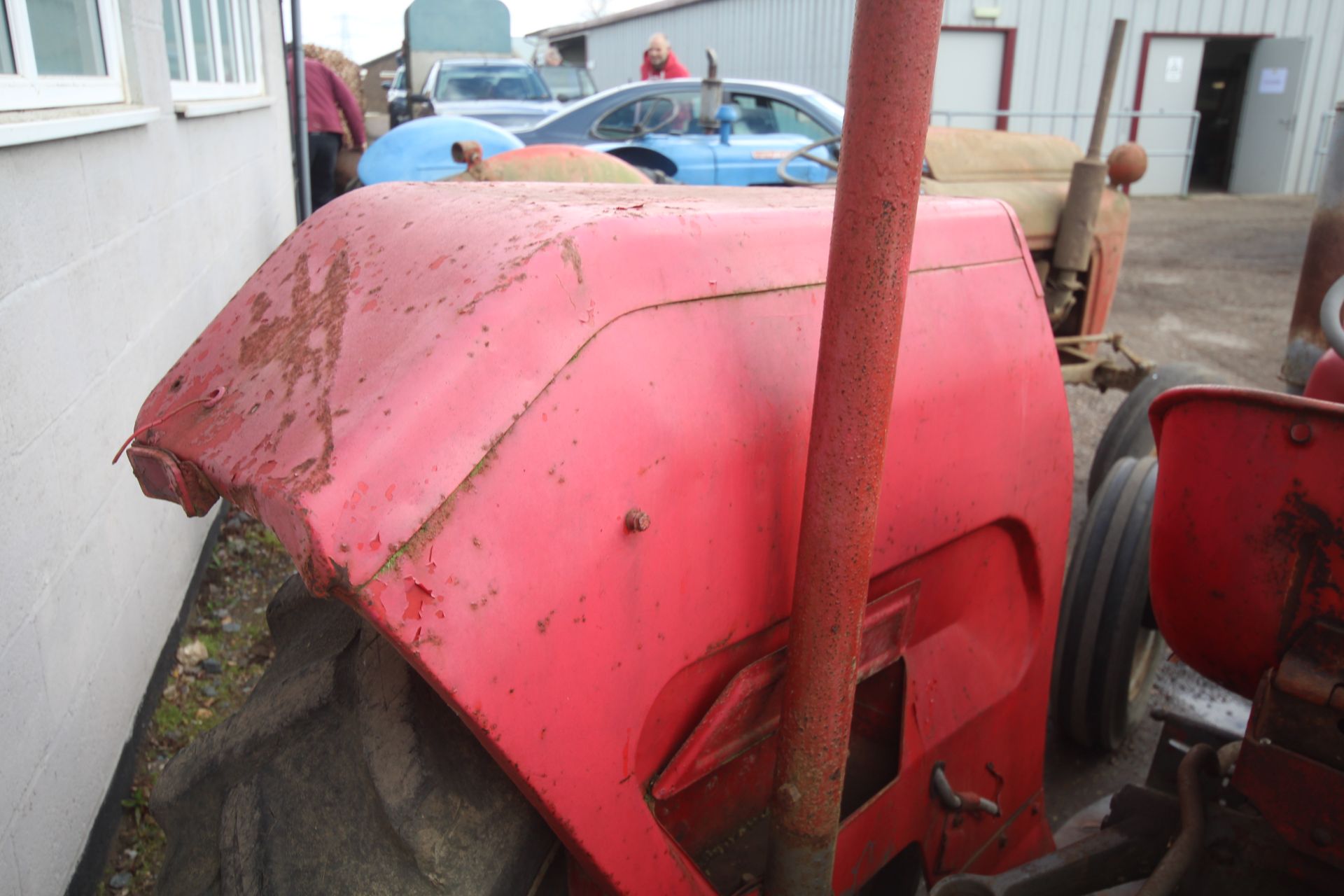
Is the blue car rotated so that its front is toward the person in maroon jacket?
no

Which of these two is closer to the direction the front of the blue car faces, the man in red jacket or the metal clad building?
the metal clad building

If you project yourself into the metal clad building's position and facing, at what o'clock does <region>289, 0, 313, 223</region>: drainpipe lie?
The drainpipe is roughly at 1 o'clock from the metal clad building.

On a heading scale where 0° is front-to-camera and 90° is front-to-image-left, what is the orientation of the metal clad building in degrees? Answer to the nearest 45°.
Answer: approximately 0°

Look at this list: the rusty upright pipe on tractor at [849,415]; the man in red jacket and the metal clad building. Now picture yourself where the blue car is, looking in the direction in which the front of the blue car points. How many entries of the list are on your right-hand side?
1

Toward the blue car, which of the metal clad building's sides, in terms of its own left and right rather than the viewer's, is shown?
front

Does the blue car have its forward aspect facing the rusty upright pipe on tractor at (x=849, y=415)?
no

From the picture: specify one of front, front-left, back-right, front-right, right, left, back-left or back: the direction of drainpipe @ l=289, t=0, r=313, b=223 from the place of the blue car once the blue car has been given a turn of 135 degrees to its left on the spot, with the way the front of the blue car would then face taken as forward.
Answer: front-left

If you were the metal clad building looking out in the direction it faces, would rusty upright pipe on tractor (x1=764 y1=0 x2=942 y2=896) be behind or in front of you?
in front

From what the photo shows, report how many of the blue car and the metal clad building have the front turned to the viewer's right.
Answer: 1

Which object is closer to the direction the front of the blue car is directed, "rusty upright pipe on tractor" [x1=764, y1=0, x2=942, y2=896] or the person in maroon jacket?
the rusty upright pipe on tractor

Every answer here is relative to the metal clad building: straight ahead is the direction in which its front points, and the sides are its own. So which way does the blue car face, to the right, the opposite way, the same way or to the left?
to the left

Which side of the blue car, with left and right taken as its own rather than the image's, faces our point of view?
right

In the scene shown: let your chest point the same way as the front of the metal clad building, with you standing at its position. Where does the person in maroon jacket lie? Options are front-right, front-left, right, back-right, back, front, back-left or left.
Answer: front-right

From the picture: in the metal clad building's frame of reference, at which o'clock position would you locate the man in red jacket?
The man in red jacket is roughly at 1 o'clock from the metal clad building.
